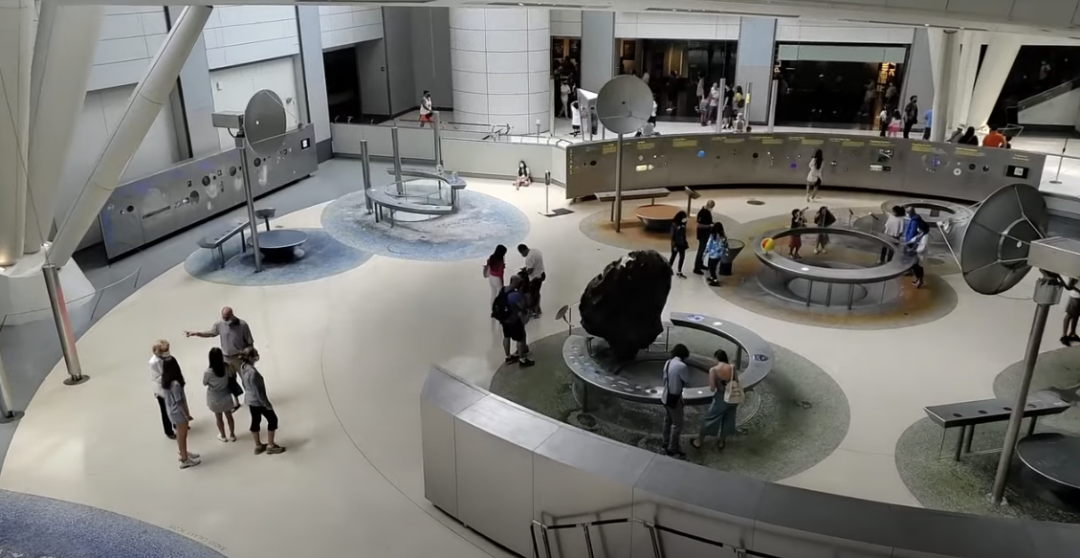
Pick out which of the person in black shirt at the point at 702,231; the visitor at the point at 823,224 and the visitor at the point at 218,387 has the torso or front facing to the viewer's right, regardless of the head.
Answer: the person in black shirt

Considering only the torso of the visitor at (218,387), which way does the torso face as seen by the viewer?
away from the camera

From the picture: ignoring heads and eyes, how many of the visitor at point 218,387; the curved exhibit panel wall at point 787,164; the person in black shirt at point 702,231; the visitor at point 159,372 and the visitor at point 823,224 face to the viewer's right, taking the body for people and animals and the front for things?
2

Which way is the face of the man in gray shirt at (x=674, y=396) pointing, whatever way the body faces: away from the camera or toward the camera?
away from the camera

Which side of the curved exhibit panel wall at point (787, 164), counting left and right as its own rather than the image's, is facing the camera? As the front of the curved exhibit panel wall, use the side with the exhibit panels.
front

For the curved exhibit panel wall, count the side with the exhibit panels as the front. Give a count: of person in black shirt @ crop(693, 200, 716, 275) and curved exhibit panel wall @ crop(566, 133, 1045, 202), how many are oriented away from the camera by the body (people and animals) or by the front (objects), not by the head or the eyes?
0

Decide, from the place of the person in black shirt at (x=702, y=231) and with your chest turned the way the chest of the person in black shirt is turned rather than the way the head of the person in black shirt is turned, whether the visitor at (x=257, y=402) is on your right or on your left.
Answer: on your right

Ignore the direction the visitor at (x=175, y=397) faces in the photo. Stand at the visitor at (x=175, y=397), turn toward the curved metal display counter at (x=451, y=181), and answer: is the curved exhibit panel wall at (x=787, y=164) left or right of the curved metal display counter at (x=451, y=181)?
right

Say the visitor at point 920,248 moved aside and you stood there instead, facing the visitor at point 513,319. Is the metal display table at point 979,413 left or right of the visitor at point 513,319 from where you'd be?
left

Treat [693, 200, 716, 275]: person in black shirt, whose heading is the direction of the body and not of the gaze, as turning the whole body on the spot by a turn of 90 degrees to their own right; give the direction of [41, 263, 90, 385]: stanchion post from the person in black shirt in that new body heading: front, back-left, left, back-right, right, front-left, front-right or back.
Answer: front-right

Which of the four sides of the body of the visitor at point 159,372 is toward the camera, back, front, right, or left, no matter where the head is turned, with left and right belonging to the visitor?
right

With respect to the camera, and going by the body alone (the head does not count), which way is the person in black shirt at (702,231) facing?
to the viewer's right

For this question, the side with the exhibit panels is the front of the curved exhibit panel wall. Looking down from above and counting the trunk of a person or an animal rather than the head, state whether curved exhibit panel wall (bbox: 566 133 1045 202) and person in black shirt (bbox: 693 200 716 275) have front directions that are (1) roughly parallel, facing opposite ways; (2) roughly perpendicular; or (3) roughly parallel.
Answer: roughly perpendicular

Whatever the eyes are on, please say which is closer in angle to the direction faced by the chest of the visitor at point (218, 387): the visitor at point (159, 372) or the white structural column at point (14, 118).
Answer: the white structural column

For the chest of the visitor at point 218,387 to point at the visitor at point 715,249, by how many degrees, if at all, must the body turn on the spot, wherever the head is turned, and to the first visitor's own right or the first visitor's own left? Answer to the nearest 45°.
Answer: approximately 90° to the first visitor's own right
